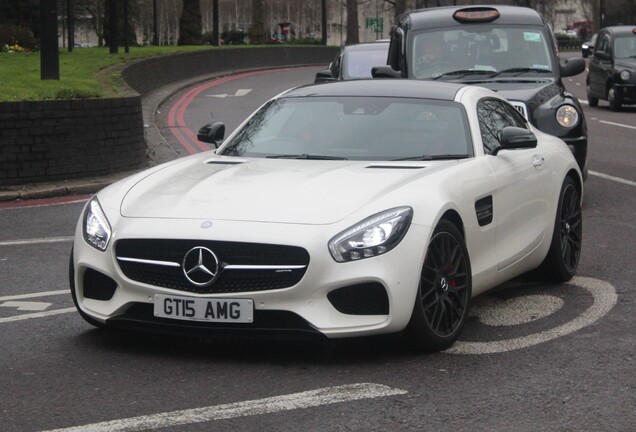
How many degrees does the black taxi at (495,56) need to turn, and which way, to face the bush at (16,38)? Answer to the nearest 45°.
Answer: approximately 135° to its right

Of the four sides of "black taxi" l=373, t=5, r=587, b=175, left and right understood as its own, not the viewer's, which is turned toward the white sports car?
front

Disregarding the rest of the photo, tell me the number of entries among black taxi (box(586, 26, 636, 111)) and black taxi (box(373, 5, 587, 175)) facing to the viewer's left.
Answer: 0

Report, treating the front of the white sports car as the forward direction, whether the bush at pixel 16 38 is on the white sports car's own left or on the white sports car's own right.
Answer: on the white sports car's own right

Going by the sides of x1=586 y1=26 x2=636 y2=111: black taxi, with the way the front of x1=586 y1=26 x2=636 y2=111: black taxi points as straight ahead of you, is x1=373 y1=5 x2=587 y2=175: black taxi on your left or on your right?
on your right

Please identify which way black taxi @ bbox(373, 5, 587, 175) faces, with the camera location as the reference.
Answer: facing the viewer

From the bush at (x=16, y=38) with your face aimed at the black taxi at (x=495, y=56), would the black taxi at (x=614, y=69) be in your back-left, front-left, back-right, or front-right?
front-left

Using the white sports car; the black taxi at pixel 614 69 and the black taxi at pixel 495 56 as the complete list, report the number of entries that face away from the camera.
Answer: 0

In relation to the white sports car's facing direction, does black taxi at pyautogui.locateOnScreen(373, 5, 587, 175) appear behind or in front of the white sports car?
behind

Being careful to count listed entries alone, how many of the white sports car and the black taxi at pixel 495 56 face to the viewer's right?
0

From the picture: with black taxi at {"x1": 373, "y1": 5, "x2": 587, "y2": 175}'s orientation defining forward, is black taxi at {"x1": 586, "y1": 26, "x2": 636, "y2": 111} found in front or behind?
behind

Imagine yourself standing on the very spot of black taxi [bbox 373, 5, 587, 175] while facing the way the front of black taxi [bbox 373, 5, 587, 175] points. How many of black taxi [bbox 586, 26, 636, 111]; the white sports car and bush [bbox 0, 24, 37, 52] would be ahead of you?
1

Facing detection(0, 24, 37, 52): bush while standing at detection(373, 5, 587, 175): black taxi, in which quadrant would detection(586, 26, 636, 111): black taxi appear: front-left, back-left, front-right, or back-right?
front-right

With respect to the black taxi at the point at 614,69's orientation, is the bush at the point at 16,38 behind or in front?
behind

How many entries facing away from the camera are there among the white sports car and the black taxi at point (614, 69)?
0

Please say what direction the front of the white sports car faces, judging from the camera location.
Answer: facing the viewer and to the left of the viewer

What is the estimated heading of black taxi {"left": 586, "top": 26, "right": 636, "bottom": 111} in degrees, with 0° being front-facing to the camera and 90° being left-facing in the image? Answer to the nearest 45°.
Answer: approximately 315°
